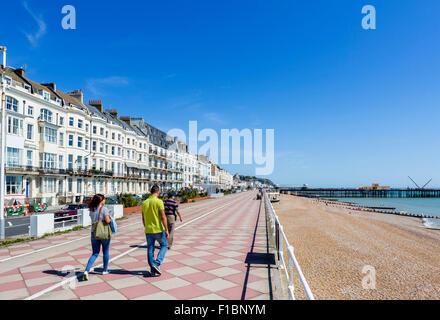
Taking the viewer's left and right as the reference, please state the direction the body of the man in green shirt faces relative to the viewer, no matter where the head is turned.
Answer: facing away from the viewer

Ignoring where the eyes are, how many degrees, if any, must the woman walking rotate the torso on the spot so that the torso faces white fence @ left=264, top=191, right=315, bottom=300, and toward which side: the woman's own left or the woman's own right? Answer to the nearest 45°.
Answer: approximately 90° to the woman's own right

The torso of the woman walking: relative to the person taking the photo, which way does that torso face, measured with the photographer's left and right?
facing away from the viewer and to the right of the viewer
